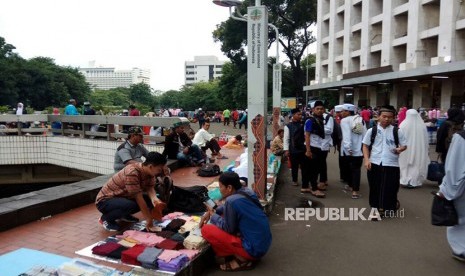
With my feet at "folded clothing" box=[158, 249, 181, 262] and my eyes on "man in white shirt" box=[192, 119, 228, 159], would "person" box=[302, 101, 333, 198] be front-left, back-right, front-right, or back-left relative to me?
front-right

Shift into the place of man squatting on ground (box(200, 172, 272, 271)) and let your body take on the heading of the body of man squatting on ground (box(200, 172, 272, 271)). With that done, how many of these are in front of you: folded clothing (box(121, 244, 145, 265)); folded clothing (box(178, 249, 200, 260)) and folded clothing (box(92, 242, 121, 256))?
3

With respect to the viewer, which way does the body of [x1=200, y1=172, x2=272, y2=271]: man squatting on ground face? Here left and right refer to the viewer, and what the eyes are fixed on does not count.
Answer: facing to the left of the viewer

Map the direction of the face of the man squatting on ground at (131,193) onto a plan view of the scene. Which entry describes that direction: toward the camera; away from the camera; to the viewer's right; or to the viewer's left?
to the viewer's right

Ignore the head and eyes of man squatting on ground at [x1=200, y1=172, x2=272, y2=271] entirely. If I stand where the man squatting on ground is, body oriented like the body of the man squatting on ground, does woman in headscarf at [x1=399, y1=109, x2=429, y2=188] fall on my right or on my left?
on my right

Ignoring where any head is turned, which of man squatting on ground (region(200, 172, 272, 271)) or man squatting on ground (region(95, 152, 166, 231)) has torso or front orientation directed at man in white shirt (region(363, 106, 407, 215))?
man squatting on ground (region(95, 152, 166, 231))

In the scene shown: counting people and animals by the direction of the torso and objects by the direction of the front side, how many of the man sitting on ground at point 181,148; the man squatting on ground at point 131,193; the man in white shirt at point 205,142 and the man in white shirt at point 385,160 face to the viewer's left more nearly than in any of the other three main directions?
0

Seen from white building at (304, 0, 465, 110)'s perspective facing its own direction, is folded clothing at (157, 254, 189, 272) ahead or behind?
ahead

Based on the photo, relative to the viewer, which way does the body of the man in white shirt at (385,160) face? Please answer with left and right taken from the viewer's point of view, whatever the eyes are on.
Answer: facing the viewer

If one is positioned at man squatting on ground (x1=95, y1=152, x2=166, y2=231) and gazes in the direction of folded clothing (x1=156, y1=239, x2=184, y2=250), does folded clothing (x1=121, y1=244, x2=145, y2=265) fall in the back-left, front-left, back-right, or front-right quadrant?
front-right

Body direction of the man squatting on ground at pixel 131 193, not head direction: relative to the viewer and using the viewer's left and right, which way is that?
facing to the right of the viewer

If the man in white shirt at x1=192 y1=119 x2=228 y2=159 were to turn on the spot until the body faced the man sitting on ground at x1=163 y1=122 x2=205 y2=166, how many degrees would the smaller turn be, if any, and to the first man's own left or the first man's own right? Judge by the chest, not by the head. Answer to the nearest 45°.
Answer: approximately 90° to the first man's own right

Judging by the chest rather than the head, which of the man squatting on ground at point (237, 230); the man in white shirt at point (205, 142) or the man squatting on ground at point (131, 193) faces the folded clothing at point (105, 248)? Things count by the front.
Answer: the man squatting on ground at point (237, 230)

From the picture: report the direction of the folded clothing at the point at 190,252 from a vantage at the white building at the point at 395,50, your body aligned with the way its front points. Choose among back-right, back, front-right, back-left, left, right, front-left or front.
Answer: front-left
